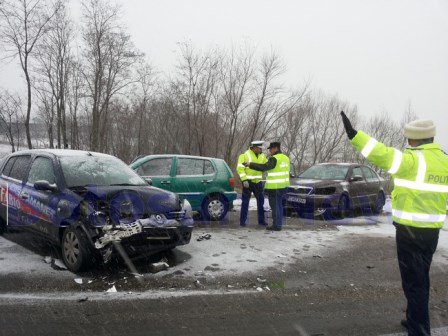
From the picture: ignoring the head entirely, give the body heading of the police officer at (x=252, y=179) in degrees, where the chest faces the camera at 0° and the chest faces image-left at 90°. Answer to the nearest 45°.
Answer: approximately 315°

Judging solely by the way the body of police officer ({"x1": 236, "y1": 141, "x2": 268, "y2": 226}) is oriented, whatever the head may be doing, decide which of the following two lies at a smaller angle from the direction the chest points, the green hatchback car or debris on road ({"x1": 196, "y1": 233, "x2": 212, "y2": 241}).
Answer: the debris on road

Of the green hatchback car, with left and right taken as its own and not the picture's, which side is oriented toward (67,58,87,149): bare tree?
right

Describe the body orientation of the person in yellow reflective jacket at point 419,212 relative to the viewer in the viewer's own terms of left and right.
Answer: facing away from the viewer and to the left of the viewer

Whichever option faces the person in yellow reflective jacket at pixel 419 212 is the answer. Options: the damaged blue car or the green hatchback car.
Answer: the damaged blue car

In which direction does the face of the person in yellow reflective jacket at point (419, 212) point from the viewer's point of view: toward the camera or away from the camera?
away from the camera

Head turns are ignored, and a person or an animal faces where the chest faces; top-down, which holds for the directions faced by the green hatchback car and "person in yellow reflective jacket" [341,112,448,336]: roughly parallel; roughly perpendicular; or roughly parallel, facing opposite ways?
roughly perpendicular

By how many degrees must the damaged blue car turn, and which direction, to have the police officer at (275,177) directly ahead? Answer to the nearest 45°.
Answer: approximately 90° to its left

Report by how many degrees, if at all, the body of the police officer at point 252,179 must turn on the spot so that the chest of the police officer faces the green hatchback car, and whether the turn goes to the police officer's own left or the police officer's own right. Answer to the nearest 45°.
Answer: approximately 135° to the police officer's own right

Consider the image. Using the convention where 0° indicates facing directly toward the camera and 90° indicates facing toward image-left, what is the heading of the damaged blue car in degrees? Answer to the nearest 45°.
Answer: approximately 315°

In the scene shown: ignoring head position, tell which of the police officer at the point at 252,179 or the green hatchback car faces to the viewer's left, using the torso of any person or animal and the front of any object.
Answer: the green hatchback car

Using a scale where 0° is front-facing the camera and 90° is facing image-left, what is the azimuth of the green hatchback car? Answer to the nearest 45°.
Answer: approximately 90°
